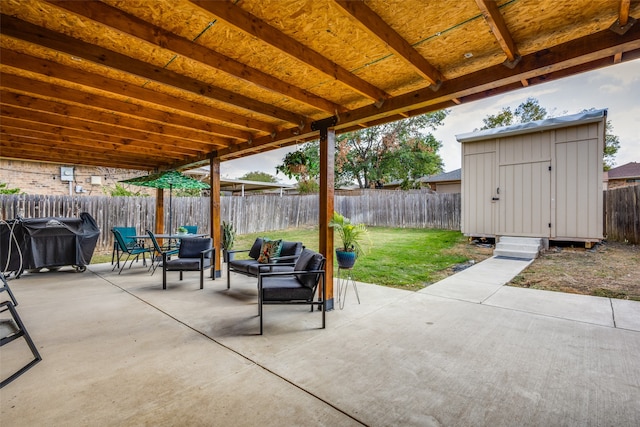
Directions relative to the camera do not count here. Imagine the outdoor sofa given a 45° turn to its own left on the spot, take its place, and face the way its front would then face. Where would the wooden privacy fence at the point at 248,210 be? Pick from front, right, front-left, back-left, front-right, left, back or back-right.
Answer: back

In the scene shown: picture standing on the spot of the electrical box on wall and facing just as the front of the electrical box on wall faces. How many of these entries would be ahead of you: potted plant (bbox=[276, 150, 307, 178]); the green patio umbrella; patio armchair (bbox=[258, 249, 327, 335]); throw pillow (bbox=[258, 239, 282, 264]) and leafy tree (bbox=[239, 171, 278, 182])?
4

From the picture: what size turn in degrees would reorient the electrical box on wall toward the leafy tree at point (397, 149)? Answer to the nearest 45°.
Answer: approximately 90° to its left

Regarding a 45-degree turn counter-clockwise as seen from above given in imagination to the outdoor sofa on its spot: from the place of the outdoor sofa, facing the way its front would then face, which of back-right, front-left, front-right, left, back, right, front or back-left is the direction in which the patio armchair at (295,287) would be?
front

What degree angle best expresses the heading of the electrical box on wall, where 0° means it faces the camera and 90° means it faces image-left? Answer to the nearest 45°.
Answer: approximately 0°

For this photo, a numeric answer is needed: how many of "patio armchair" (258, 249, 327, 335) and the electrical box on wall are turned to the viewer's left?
1

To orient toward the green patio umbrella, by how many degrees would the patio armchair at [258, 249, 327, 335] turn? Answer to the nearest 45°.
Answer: approximately 45° to its right

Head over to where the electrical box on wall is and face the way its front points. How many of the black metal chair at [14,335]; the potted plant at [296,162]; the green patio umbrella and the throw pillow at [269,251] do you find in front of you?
4

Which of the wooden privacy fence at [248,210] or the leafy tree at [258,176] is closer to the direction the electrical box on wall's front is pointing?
the wooden privacy fence

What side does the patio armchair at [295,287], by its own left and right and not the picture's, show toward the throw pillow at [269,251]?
right

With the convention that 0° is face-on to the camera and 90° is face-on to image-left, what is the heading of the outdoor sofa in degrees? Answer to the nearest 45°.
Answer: approximately 45°

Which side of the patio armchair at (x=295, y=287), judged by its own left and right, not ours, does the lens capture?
left

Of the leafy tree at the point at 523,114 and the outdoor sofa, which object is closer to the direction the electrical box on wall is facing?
the outdoor sofa

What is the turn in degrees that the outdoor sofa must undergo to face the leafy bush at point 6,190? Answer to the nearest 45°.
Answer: approximately 90° to its right
